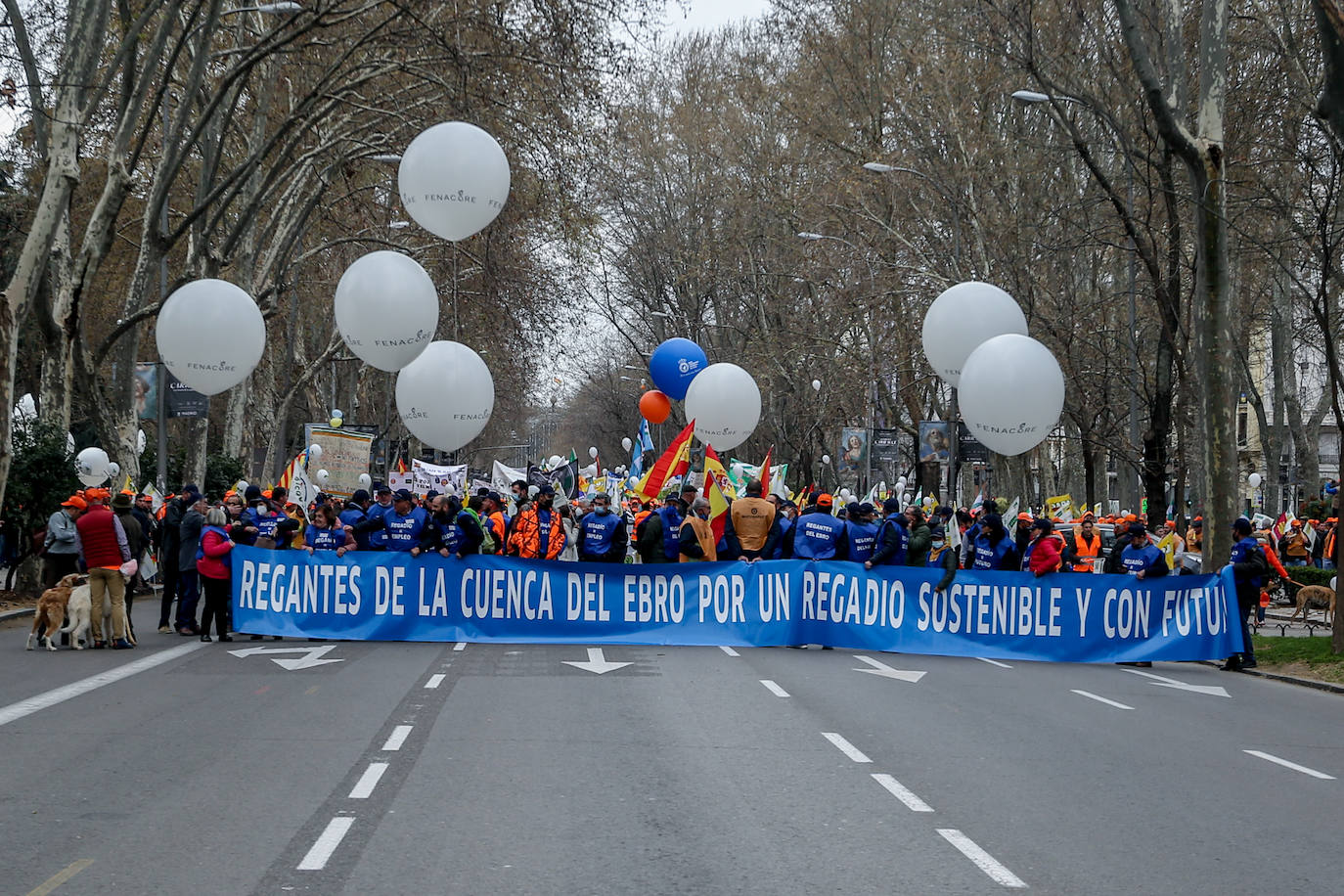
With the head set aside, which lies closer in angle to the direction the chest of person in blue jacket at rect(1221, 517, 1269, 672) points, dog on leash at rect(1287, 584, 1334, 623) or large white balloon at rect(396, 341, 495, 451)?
the large white balloon

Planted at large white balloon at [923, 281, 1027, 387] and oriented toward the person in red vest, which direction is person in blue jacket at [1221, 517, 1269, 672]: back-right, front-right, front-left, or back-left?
back-left

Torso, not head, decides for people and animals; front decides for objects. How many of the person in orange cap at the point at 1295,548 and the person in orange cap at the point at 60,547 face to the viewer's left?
0

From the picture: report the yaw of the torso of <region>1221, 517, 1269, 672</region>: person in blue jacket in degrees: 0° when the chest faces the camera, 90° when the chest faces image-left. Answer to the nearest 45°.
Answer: approximately 90°

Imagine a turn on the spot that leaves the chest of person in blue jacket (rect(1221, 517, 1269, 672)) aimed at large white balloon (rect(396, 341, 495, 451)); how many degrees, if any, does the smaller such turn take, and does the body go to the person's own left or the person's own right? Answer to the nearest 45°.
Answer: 0° — they already face it

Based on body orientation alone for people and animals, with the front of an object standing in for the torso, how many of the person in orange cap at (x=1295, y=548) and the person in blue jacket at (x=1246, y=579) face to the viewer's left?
1

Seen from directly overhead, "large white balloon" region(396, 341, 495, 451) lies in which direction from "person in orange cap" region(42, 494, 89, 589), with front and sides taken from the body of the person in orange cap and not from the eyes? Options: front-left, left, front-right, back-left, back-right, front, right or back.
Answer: front

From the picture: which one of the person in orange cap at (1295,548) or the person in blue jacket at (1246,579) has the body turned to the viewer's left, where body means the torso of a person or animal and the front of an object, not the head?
the person in blue jacket

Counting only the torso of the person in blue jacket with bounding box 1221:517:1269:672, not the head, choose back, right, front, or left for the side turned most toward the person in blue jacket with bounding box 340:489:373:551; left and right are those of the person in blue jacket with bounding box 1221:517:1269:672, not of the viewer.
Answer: front
